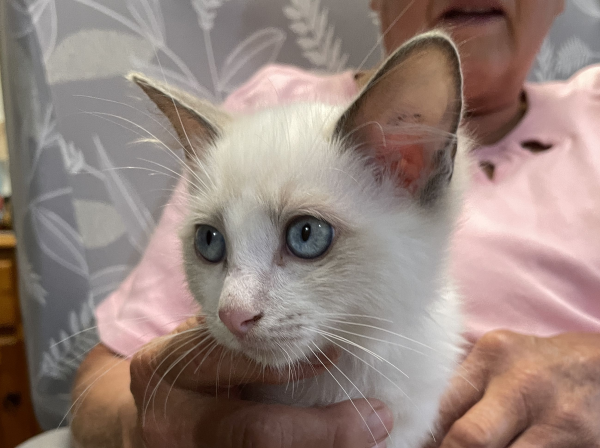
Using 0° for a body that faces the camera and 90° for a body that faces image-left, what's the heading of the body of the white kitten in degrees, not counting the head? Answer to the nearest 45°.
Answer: approximately 45°
